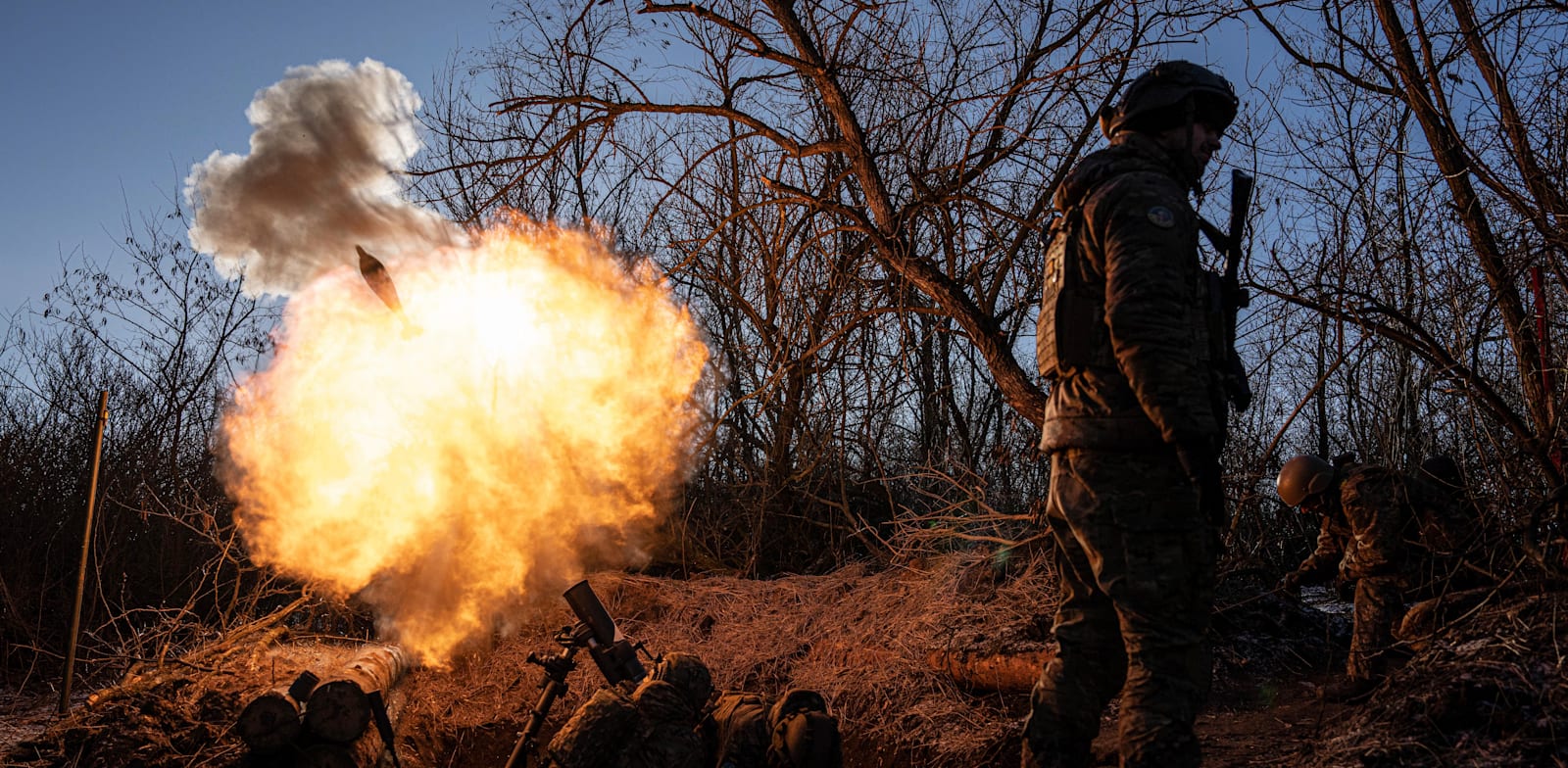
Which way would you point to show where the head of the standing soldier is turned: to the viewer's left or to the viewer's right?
to the viewer's right

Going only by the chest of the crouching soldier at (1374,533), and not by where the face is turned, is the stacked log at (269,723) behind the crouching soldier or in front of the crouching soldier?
in front

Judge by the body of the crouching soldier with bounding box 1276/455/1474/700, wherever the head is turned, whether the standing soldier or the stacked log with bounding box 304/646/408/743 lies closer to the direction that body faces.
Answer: the stacked log

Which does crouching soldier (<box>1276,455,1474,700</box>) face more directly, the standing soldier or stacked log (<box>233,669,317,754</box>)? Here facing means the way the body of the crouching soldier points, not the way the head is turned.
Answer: the stacked log

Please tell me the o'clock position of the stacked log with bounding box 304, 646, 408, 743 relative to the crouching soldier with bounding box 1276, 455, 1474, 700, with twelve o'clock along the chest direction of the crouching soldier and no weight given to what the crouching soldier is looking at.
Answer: The stacked log is roughly at 11 o'clock from the crouching soldier.

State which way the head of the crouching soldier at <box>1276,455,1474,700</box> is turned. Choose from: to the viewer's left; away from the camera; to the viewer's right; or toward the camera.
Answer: to the viewer's left

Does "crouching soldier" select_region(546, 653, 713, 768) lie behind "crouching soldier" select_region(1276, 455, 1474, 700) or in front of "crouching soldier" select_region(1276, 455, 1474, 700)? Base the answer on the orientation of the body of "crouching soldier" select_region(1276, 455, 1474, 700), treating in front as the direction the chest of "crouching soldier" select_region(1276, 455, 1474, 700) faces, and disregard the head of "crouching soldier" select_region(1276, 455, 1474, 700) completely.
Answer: in front

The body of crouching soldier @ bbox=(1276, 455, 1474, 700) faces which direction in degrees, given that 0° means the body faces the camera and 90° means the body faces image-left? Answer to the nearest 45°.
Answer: approximately 90°

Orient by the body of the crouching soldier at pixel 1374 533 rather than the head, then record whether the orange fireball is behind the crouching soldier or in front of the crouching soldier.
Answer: in front

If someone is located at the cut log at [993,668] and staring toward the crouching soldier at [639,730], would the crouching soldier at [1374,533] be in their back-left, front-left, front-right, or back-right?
back-left

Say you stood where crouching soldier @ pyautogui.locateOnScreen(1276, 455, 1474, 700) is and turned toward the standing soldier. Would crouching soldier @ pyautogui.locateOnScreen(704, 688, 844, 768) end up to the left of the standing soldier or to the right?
right
